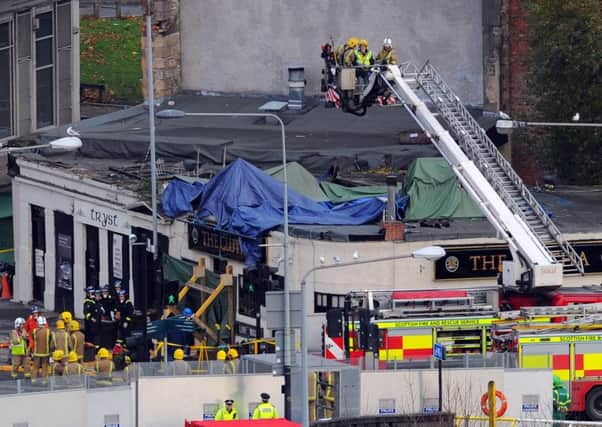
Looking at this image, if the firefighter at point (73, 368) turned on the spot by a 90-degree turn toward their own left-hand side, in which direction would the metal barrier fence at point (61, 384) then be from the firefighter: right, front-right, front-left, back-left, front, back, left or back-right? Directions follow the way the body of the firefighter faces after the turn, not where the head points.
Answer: left

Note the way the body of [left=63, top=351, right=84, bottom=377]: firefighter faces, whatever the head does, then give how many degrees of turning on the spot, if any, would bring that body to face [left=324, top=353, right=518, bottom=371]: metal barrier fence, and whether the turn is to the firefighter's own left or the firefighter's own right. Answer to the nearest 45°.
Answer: approximately 90° to the firefighter's own right

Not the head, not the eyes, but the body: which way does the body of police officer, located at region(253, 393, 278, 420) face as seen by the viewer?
away from the camera

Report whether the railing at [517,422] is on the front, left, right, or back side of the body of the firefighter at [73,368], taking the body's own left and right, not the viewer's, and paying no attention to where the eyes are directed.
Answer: right

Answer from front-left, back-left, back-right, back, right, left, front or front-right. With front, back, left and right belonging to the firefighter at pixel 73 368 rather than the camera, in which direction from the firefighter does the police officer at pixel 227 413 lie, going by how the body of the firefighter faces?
back-right

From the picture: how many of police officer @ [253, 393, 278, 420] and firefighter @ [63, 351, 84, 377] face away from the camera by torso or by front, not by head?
2

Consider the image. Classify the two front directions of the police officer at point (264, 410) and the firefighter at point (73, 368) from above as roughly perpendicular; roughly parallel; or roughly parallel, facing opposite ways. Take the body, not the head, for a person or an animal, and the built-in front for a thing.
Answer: roughly parallel

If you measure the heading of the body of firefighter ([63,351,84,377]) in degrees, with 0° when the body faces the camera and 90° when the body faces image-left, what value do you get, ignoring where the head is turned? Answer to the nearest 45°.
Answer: approximately 180°

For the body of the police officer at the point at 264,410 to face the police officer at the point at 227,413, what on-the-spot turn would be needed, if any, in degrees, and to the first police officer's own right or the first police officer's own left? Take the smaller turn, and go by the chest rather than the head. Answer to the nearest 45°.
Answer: approximately 45° to the first police officer's own left

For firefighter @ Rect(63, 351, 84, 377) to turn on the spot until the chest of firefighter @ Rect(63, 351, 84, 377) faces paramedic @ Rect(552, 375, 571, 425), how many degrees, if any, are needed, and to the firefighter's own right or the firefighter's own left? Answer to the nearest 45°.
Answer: approximately 90° to the firefighter's own right
